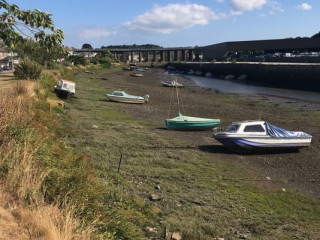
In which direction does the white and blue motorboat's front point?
to the viewer's left

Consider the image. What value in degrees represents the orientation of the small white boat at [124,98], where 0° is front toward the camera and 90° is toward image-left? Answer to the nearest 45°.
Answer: approximately 90°

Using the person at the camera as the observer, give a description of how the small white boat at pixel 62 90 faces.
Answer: facing the viewer and to the left of the viewer

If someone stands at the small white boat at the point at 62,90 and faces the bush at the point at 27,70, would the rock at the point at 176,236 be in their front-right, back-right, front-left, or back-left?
back-left

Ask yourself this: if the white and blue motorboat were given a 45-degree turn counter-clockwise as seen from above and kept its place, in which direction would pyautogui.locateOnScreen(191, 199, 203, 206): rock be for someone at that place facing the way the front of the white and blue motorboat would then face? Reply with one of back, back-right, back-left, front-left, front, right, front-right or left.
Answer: front-left

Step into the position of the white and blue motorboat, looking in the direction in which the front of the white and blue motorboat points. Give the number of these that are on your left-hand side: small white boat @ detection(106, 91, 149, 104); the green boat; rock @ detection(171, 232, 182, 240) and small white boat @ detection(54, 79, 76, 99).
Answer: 1

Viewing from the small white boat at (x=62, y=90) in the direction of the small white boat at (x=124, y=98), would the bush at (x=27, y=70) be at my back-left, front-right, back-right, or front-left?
back-left

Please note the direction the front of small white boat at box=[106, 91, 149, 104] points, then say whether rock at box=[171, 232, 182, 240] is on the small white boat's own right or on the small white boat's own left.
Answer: on the small white boat's own left

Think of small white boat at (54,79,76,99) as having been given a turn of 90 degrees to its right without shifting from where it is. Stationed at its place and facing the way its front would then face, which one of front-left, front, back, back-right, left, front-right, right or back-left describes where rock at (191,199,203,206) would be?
back-left

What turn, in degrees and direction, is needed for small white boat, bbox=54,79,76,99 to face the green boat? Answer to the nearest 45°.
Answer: approximately 90° to its left
